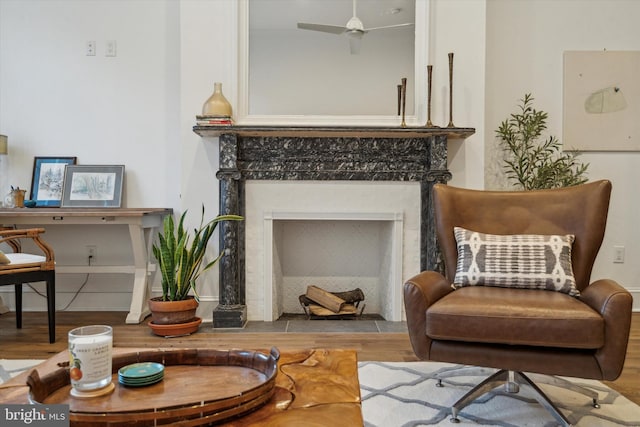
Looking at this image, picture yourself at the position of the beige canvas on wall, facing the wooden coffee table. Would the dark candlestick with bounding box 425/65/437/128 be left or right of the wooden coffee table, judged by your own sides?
right

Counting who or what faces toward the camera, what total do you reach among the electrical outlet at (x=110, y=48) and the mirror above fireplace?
2

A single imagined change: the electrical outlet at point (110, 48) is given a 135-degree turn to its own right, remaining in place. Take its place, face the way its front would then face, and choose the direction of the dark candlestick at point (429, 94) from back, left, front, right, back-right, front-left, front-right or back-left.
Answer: back

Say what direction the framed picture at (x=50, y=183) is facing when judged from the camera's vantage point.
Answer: facing the viewer

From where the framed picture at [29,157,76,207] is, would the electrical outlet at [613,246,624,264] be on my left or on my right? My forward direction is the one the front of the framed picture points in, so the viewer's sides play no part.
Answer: on my left

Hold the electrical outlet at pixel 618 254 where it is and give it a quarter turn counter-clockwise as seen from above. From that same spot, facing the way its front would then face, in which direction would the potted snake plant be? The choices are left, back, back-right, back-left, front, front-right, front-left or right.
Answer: back-right

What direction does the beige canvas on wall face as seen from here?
toward the camera

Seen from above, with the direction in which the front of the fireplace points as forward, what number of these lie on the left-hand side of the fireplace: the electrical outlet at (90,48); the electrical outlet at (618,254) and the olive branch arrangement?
2

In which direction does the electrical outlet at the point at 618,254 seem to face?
toward the camera

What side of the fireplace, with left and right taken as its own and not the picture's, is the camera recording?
front

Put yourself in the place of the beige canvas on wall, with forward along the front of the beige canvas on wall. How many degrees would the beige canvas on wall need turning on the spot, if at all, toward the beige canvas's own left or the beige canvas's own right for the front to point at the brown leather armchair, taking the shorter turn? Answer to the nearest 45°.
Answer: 0° — it already faces it
